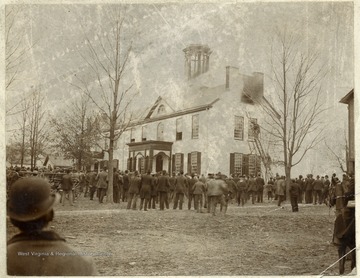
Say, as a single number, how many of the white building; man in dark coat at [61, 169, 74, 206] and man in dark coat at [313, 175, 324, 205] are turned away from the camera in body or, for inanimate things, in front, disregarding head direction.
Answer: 2

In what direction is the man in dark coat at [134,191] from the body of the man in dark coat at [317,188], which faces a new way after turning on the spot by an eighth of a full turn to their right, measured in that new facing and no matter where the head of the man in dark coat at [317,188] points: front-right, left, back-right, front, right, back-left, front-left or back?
back-left

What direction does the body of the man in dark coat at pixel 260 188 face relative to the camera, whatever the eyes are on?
away from the camera

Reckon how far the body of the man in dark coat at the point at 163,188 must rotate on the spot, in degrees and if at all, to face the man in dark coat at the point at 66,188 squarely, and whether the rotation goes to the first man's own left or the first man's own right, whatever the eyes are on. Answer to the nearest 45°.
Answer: approximately 90° to the first man's own left

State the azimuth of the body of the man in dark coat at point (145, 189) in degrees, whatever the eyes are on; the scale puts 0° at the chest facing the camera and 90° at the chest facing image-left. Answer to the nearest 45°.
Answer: approximately 180°

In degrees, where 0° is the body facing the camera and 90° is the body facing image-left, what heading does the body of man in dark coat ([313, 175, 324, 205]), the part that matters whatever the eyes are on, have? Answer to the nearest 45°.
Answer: approximately 180°

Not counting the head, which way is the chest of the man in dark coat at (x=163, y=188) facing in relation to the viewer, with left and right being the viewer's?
facing away from the viewer

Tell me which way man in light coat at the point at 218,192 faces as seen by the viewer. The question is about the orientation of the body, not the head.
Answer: away from the camera

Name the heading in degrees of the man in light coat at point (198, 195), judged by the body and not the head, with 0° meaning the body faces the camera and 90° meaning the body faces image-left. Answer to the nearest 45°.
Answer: approximately 180°

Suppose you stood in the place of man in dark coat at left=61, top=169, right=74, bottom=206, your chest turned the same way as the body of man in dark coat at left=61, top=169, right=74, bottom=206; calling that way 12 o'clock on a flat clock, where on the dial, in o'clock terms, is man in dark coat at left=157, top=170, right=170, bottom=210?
man in dark coat at left=157, top=170, right=170, bottom=210 is roughly at 3 o'clock from man in dark coat at left=61, top=169, right=74, bottom=206.

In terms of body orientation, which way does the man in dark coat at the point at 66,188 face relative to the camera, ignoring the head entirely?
away from the camera

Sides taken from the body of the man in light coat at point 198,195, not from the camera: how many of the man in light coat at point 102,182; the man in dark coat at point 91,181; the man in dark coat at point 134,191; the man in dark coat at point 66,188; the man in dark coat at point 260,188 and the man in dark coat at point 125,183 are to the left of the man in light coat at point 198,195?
5

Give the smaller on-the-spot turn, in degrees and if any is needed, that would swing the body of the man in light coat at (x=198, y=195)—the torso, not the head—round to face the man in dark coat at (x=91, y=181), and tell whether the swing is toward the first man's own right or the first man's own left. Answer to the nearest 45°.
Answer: approximately 90° to the first man's own left

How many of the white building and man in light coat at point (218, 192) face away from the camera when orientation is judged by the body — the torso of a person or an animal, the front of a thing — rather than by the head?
1
